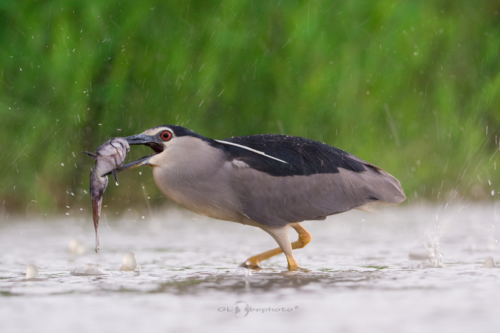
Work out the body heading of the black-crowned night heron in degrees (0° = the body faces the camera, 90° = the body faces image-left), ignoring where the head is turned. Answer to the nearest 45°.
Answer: approximately 90°

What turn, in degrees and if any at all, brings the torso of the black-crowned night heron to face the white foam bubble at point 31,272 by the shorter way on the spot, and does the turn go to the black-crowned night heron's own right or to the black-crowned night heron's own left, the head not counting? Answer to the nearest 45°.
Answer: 0° — it already faces it
